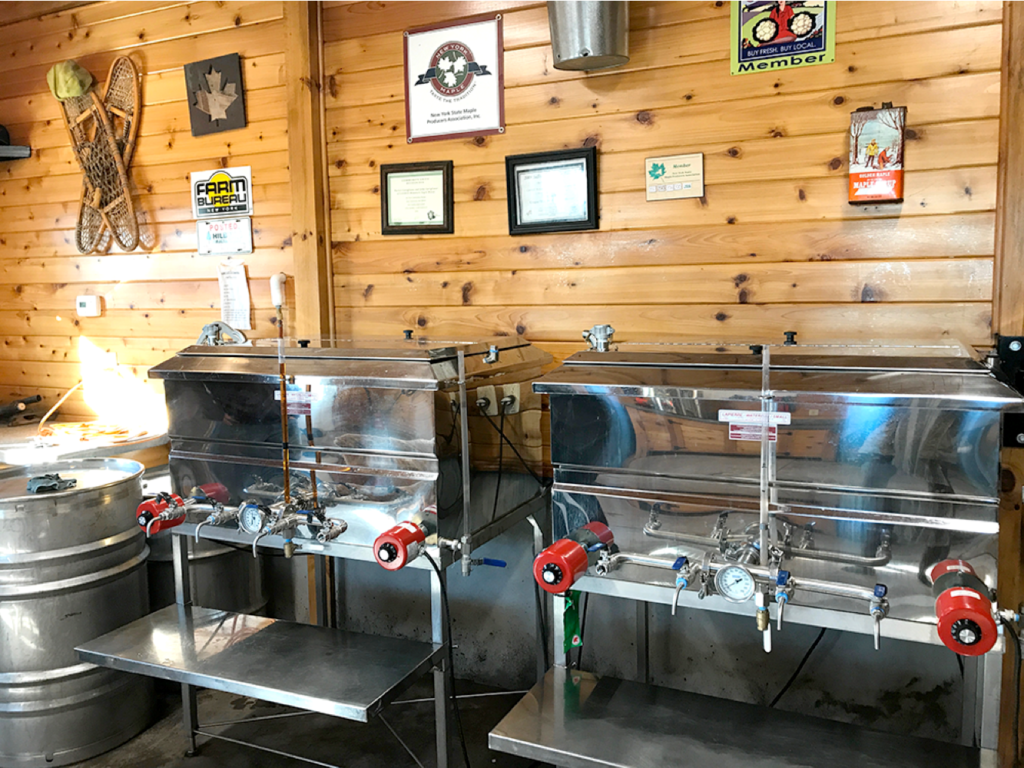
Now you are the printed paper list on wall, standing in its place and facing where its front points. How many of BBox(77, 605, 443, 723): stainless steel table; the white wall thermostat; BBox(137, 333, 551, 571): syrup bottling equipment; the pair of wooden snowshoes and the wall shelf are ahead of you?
2

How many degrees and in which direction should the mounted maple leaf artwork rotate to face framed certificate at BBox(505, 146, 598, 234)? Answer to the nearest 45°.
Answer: approximately 45° to its left

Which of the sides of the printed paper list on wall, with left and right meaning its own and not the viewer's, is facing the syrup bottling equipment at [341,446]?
front

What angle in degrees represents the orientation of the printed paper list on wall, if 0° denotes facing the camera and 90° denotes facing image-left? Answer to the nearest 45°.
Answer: approximately 0°

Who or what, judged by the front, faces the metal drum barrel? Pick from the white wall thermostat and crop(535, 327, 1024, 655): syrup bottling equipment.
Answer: the white wall thermostat

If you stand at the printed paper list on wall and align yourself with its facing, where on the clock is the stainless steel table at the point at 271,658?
The stainless steel table is roughly at 12 o'clock from the printed paper list on wall.

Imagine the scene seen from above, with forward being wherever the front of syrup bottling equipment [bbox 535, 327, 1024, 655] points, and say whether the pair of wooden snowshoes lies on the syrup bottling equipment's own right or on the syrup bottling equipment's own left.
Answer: on the syrup bottling equipment's own right

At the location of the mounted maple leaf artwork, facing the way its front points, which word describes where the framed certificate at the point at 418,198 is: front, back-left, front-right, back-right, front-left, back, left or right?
front-left

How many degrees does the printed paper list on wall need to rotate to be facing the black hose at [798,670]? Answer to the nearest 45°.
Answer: approximately 45° to its left
